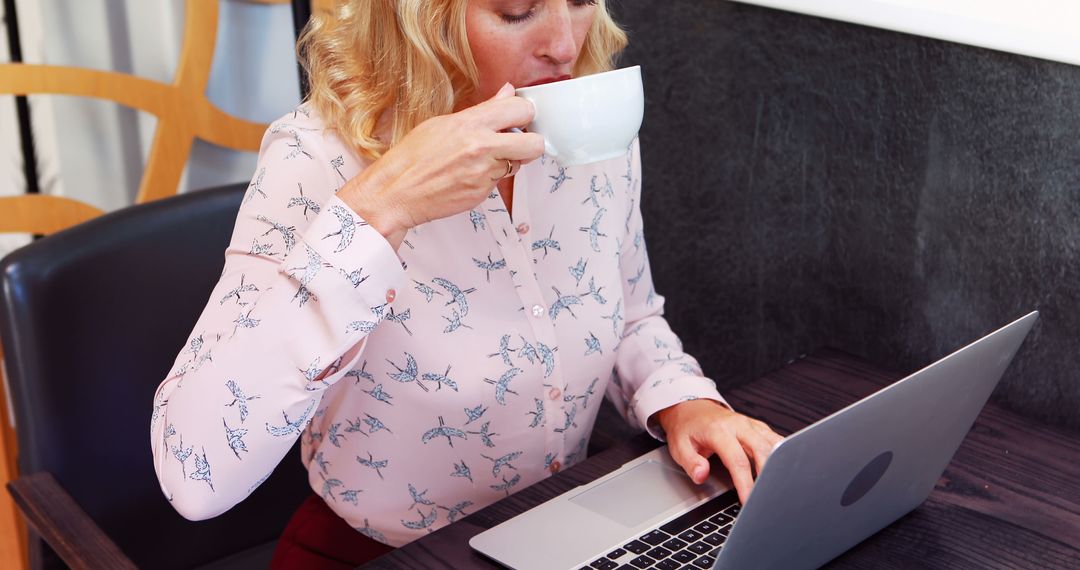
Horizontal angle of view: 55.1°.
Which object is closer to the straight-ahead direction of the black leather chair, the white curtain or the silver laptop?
the silver laptop

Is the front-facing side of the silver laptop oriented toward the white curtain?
yes

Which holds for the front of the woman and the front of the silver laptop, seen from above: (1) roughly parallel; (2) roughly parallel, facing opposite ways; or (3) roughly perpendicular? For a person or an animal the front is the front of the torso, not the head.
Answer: roughly parallel, facing opposite ways

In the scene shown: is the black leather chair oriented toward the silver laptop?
yes

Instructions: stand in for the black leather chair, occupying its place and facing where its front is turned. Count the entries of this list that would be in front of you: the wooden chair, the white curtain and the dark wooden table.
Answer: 1

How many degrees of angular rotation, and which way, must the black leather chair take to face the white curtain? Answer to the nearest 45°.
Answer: approximately 135° to its left

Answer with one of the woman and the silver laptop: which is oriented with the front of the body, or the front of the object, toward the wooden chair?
the silver laptop

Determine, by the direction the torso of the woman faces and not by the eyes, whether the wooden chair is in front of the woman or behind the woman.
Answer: behind

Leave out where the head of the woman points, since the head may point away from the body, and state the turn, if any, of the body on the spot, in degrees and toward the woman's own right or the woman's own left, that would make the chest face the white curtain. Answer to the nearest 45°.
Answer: approximately 180°

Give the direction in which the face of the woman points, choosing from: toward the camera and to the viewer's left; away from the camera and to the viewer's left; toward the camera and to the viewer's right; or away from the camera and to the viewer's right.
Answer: toward the camera and to the viewer's right

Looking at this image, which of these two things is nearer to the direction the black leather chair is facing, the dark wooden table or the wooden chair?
the dark wooden table

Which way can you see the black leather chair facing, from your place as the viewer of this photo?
facing the viewer and to the right of the viewer

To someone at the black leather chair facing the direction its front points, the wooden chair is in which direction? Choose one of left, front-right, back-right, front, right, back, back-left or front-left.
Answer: back-left

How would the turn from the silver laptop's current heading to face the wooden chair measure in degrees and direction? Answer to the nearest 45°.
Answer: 0° — it already faces it

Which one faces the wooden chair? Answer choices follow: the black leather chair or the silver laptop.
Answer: the silver laptop

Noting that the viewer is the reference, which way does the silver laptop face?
facing away from the viewer and to the left of the viewer
